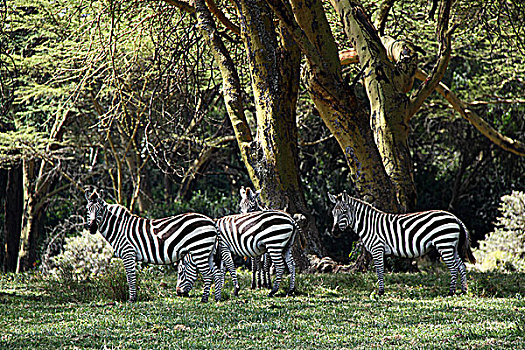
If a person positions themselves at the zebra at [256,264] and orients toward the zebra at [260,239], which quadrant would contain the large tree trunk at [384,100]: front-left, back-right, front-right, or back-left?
back-left

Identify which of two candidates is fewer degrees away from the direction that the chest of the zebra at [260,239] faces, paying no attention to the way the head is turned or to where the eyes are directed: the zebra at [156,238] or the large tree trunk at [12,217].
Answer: the zebra

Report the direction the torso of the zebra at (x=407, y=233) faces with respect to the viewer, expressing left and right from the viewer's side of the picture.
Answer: facing to the left of the viewer

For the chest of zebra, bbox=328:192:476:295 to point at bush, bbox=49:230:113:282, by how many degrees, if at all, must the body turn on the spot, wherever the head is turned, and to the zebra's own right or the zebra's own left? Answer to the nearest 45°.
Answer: approximately 45° to the zebra's own right

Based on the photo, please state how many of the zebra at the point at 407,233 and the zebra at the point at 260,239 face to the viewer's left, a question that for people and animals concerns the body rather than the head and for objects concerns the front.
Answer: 2

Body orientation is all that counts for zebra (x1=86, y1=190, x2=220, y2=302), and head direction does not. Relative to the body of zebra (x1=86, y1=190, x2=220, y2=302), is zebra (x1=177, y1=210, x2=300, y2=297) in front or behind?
behind

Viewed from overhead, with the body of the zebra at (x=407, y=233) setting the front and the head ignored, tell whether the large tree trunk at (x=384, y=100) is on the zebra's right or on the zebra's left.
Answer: on the zebra's right

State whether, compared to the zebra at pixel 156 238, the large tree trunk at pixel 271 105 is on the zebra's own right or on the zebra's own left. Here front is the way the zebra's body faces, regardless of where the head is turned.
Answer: on the zebra's own right

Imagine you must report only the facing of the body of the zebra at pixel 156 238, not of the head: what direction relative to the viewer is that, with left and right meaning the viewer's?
facing to the left of the viewer

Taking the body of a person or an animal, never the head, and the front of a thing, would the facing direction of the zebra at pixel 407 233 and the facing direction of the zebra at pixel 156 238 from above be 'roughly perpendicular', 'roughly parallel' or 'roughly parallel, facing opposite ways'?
roughly parallel

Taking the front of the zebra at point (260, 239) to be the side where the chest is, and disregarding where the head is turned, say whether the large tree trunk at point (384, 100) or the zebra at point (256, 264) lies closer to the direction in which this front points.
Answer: the zebra

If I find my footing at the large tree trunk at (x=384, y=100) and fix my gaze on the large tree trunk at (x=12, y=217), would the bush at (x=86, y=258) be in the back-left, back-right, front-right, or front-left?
front-left

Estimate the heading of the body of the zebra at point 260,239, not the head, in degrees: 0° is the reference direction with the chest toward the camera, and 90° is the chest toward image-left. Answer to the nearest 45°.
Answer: approximately 90°

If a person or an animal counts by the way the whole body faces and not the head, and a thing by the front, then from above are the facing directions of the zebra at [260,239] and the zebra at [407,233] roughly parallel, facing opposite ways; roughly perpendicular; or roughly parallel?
roughly parallel
